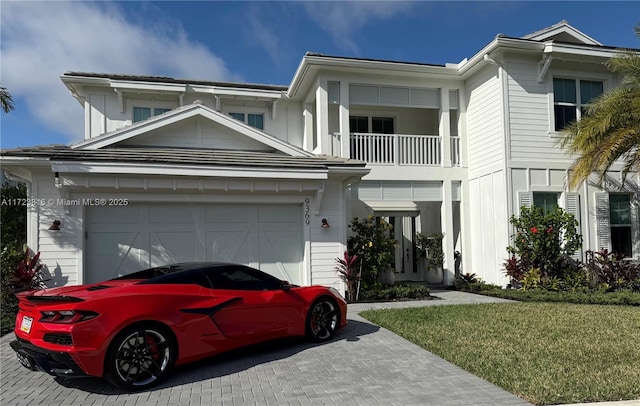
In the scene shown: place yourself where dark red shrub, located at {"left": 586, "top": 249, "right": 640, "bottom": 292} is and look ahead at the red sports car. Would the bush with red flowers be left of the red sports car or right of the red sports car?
right

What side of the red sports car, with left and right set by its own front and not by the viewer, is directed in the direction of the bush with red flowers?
front

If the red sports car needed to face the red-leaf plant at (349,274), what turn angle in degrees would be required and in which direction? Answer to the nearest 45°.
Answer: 0° — it already faces it

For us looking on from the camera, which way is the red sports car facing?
facing away from the viewer and to the right of the viewer

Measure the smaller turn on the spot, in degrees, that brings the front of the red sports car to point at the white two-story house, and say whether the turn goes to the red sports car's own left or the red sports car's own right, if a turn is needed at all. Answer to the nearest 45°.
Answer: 0° — it already faces it

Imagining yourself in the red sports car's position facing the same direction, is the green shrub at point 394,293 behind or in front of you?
in front

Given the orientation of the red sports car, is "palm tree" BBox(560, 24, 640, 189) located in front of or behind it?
in front

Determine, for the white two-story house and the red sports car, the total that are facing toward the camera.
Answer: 1

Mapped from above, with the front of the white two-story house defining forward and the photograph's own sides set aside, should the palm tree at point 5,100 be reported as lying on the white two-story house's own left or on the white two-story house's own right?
on the white two-story house's own right
